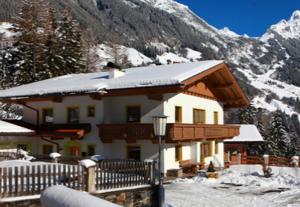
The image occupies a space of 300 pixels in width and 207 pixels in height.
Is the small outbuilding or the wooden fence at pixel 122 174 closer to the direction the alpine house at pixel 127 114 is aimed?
the wooden fence

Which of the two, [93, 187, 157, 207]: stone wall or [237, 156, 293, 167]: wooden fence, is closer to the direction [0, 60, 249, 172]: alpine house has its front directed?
the stone wall
